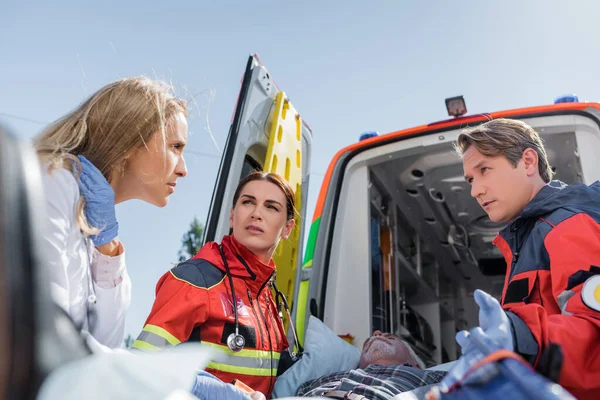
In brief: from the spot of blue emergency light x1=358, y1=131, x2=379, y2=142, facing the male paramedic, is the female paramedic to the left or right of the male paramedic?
right

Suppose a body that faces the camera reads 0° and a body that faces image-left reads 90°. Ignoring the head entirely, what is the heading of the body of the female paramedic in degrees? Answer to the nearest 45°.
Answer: approximately 315°

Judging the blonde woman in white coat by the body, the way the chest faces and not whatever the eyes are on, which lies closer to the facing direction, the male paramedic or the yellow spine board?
the male paramedic

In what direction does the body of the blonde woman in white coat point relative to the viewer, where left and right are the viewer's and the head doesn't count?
facing to the right of the viewer

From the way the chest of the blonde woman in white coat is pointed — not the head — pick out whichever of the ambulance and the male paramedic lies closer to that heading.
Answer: the male paramedic

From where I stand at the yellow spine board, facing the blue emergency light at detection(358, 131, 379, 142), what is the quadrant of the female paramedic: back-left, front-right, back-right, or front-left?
back-right

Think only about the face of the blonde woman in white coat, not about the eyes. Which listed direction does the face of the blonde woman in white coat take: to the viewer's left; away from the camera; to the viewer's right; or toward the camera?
to the viewer's right

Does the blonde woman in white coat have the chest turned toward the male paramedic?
yes

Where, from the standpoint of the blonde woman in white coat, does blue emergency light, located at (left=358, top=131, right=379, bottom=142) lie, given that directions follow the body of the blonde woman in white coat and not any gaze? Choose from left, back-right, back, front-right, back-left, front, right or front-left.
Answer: front-left
